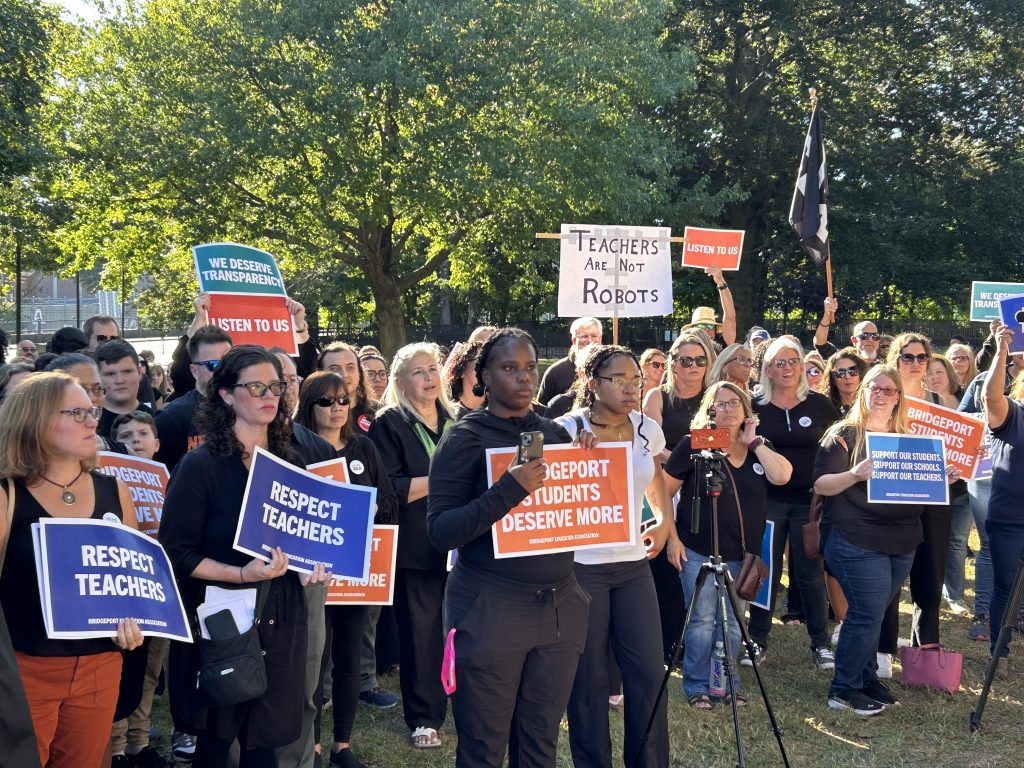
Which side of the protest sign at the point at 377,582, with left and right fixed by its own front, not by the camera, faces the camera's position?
front

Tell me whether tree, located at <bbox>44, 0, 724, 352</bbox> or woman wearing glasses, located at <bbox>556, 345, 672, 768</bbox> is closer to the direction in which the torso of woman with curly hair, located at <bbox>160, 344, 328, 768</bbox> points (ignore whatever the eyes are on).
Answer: the woman wearing glasses

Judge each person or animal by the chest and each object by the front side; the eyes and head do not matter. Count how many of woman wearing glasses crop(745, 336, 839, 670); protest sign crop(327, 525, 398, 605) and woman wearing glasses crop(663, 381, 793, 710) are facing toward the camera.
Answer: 3

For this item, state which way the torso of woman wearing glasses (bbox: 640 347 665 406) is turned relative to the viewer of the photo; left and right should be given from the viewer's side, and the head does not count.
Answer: facing the viewer and to the right of the viewer

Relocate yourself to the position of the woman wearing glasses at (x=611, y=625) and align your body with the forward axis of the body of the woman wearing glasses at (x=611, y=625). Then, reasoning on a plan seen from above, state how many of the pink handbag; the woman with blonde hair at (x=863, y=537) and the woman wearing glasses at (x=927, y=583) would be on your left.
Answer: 3

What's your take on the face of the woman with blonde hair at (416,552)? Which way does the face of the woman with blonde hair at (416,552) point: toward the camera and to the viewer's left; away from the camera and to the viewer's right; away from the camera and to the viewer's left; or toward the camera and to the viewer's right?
toward the camera and to the viewer's right

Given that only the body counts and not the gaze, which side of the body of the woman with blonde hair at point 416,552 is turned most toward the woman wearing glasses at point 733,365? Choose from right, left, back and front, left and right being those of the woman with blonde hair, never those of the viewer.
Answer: left

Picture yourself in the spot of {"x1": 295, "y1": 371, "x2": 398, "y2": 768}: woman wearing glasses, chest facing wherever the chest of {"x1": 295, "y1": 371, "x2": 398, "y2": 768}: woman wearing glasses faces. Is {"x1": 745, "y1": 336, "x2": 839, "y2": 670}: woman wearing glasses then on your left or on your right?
on your left

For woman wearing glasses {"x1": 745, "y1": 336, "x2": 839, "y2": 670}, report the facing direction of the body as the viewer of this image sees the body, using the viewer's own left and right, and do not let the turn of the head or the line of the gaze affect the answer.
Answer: facing the viewer

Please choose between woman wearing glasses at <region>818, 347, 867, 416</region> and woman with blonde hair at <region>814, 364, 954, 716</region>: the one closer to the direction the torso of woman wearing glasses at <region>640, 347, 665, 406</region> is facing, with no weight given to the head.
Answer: the woman with blonde hair

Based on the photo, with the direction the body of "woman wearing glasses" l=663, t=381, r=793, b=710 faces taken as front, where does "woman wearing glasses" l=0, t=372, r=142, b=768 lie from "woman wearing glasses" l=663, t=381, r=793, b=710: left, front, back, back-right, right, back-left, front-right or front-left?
front-right

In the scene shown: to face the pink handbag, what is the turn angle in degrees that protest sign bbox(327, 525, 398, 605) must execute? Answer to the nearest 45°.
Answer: approximately 90° to its left

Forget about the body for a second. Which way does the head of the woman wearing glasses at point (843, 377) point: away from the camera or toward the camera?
toward the camera

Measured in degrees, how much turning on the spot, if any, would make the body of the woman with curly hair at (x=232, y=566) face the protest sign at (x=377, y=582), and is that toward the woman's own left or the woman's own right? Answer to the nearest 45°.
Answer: approximately 90° to the woman's own left
